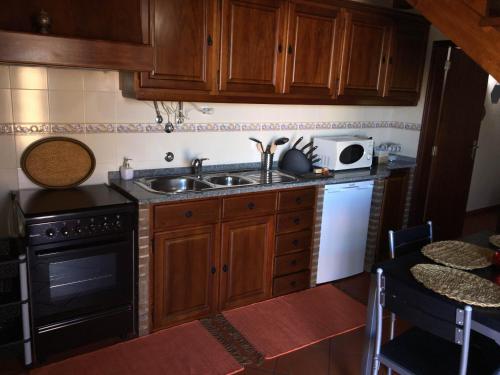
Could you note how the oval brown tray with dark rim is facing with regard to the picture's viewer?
facing the viewer

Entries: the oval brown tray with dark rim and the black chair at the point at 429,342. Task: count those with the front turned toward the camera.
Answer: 1

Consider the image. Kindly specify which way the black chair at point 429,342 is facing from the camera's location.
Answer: facing away from the viewer and to the right of the viewer

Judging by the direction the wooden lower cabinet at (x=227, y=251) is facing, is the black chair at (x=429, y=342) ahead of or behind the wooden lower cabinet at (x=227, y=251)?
ahead

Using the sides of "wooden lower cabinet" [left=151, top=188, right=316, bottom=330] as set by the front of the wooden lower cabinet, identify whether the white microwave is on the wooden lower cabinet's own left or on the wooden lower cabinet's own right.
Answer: on the wooden lower cabinet's own left

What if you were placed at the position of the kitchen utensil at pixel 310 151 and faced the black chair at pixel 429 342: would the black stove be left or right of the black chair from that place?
right

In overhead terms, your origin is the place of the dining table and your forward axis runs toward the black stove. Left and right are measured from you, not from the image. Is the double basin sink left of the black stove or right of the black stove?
right

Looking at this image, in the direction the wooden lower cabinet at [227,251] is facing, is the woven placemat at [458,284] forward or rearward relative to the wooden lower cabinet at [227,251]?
forward

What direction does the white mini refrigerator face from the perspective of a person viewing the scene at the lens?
facing the viewer and to the right of the viewer

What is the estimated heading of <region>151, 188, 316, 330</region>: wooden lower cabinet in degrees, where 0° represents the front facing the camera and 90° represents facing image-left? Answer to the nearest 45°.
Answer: approximately 315°

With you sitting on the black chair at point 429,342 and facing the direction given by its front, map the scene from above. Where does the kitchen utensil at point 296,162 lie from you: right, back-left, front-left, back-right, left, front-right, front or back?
left
